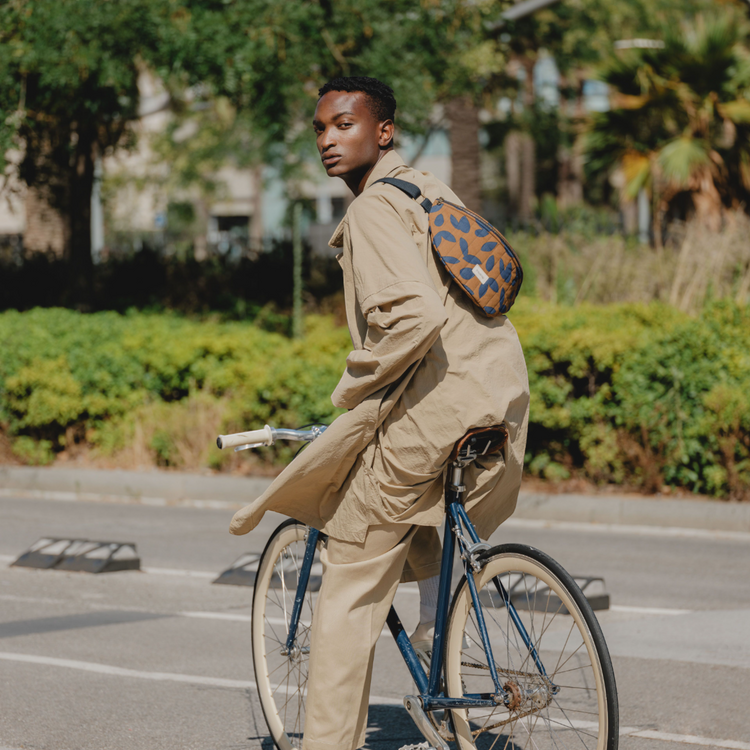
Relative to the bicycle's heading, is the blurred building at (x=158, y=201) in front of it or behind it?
in front

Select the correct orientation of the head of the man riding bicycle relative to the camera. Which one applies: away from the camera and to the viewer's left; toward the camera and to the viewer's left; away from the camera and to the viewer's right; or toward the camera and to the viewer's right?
toward the camera and to the viewer's left

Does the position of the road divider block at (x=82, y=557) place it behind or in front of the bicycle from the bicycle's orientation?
in front

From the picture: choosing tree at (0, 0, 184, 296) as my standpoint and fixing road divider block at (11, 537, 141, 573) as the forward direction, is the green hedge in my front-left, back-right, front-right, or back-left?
front-left

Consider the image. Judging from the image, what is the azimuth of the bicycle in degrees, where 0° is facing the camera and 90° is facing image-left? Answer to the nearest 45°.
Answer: approximately 135°

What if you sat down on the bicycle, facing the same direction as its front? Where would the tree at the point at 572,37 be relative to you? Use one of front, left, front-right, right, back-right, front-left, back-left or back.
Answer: front-right

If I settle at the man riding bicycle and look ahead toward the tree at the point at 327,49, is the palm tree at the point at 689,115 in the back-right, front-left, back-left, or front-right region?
front-right

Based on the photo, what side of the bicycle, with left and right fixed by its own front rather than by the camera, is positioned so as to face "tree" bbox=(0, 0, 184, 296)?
front

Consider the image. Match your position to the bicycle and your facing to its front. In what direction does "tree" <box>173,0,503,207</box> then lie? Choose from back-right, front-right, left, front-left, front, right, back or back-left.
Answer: front-right

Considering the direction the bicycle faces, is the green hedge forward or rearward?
forward

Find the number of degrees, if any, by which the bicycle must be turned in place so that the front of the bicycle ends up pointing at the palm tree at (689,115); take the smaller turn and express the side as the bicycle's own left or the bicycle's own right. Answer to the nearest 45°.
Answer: approximately 45° to the bicycle's own right
